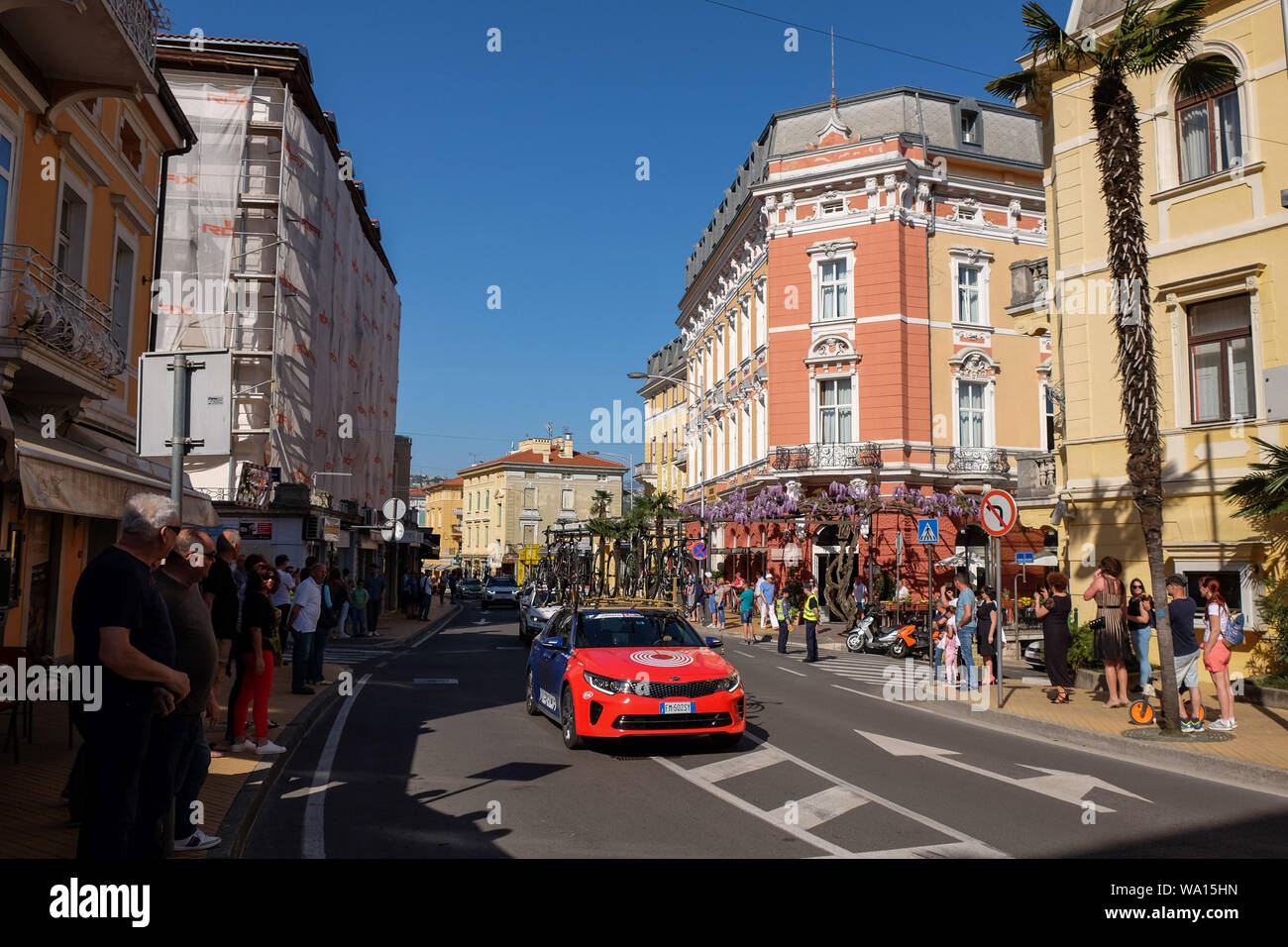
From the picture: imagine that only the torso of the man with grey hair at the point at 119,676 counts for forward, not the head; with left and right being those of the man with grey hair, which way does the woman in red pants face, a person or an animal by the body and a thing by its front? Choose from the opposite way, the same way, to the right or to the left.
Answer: the same way

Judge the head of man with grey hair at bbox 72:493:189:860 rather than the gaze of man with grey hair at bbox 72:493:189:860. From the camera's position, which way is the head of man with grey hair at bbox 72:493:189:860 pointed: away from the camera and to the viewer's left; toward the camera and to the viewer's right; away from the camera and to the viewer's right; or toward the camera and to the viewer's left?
away from the camera and to the viewer's right

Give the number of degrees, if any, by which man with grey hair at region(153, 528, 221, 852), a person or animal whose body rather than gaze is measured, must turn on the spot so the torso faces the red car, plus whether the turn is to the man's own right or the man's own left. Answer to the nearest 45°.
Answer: approximately 45° to the man's own left

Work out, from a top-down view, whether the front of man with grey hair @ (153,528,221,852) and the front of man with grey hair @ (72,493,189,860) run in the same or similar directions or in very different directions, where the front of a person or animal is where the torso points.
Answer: same or similar directions

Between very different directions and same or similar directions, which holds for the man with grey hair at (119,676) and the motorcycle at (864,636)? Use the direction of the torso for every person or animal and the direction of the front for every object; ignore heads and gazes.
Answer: very different directions

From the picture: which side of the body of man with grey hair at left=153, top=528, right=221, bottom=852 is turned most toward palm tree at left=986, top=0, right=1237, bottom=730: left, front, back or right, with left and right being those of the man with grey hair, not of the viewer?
front

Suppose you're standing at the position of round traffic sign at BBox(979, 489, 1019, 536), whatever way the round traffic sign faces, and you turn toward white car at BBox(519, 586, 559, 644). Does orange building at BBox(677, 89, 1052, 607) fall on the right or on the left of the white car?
right

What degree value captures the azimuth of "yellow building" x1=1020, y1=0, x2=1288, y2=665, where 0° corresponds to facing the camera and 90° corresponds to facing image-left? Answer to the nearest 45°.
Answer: approximately 45°

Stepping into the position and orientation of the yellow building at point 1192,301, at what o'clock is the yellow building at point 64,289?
the yellow building at point 64,289 is roughly at 12 o'clock from the yellow building at point 1192,301.

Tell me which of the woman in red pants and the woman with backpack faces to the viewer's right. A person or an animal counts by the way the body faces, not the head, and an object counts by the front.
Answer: the woman in red pants

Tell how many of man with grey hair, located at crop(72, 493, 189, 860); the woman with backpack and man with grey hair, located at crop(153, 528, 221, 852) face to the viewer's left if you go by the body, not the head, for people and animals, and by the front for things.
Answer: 1

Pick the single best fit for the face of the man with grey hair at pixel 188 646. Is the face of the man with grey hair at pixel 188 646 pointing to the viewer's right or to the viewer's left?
to the viewer's right

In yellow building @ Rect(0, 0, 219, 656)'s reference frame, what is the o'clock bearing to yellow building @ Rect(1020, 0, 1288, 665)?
yellow building @ Rect(1020, 0, 1288, 665) is roughly at 11 o'clock from yellow building @ Rect(0, 0, 219, 656).

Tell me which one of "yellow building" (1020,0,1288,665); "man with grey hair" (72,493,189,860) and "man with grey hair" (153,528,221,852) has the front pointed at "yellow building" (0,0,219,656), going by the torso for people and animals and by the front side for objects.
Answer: "yellow building" (1020,0,1288,665)

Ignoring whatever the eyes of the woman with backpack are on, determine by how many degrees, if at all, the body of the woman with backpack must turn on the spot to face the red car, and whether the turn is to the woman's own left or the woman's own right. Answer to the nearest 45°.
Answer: approximately 45° to the woman's own left

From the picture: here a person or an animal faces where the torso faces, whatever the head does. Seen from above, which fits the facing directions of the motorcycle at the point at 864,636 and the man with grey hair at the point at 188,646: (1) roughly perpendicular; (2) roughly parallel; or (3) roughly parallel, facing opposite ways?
roughly parallel, facing opposite ways

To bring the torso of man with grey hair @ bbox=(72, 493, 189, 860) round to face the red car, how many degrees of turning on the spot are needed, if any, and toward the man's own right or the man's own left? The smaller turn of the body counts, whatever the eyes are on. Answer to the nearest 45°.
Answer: approximately 45° to the man's own left

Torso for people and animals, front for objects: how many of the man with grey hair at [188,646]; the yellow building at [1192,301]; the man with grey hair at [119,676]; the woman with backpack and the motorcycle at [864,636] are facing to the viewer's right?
2

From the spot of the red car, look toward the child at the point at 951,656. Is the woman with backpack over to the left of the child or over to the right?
right

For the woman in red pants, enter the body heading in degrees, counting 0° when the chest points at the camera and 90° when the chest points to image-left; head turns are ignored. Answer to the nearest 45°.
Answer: approximately 270°

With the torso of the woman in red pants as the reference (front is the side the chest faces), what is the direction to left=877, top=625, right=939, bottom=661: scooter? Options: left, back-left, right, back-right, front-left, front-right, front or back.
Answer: front-left

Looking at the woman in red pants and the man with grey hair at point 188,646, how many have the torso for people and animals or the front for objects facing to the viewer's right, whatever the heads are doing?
2

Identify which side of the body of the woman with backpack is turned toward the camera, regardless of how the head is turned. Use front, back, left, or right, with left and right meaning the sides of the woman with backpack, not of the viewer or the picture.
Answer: left
